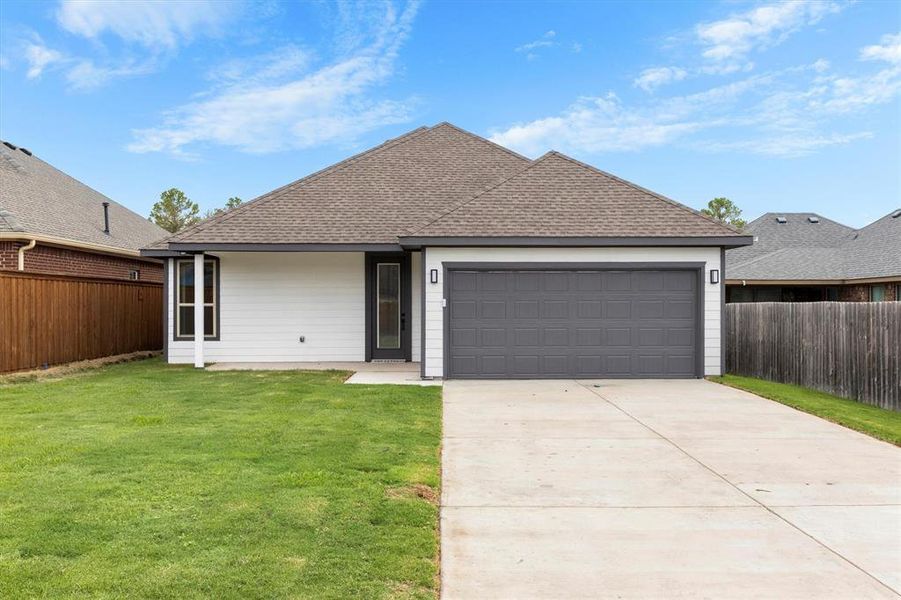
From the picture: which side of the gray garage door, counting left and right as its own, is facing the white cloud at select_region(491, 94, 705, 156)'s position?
back

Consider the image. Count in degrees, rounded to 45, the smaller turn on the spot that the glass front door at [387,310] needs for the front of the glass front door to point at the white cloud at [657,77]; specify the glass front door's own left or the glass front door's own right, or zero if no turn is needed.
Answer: approximately 135° to the glass front door's own left

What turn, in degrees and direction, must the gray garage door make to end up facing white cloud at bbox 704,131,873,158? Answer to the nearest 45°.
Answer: approximately 135° to its left

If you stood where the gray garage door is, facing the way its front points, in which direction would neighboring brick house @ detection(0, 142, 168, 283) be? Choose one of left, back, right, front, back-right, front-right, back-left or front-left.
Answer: right

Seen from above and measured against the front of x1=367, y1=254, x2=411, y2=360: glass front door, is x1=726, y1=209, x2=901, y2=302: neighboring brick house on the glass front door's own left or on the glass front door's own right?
on the glass front door's own left

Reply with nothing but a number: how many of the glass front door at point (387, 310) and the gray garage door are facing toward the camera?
2

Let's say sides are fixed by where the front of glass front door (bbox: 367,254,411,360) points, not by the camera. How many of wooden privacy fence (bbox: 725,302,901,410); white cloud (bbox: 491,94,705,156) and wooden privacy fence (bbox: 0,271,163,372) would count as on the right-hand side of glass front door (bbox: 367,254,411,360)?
1

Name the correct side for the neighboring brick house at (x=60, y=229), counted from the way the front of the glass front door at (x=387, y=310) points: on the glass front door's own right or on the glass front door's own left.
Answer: on the glass front door's own right

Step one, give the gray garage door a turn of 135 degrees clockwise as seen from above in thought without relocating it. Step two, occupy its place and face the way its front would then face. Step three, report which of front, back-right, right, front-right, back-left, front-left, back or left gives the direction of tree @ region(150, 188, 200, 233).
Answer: front

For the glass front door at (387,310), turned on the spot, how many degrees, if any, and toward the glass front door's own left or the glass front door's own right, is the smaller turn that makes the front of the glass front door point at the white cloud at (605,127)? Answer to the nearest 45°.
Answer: approximately 135° to the glass front door's own left

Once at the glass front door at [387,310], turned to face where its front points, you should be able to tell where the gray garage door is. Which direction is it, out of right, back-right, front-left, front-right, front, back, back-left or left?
front-left

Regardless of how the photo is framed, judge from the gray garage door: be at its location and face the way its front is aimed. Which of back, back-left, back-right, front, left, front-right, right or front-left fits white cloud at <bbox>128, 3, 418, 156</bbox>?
back-right

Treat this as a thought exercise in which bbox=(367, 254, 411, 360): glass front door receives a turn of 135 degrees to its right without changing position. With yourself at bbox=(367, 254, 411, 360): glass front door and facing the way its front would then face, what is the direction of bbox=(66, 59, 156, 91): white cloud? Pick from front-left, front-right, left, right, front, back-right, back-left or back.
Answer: front
